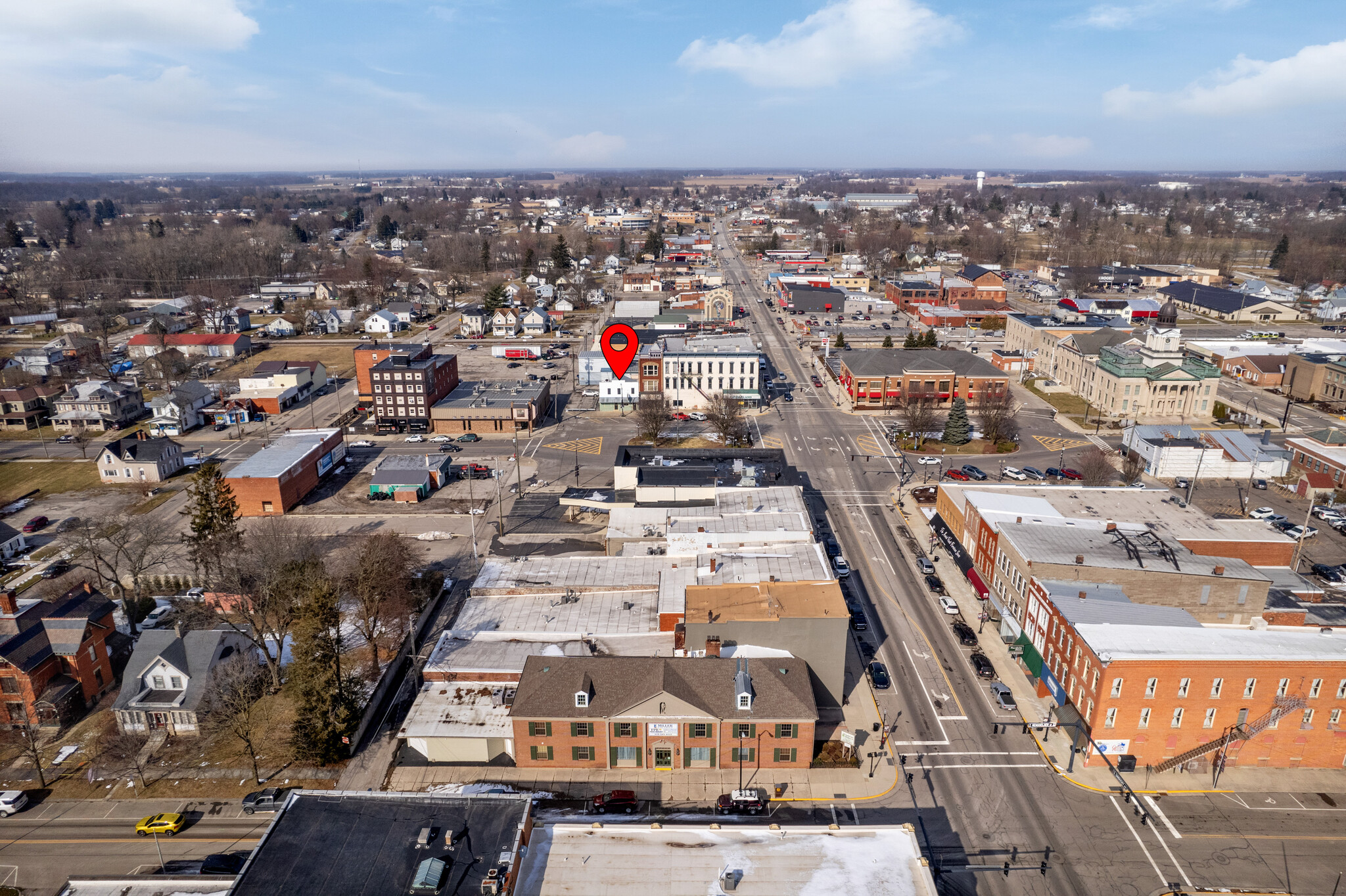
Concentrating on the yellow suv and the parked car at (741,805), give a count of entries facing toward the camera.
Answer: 0

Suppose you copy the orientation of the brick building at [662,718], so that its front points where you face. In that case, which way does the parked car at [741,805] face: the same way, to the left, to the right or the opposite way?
to the right

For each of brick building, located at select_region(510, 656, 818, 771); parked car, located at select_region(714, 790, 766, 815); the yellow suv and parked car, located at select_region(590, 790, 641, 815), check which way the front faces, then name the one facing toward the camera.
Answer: the brick building

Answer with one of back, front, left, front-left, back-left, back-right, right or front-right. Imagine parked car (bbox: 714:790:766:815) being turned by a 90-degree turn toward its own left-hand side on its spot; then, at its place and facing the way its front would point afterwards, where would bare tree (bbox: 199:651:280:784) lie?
right

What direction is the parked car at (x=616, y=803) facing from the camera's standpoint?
to the viewer's left

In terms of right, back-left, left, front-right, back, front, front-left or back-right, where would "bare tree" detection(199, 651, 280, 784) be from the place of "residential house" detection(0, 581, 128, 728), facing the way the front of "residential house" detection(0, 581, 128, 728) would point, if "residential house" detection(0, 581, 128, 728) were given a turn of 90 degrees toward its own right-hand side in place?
back

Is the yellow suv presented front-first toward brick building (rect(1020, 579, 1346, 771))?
no

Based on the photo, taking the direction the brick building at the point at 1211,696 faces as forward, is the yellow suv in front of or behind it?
in front

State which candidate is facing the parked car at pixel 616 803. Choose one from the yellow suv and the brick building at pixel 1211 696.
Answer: the brick building

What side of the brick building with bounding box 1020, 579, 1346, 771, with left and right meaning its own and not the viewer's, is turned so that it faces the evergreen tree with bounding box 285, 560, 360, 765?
front

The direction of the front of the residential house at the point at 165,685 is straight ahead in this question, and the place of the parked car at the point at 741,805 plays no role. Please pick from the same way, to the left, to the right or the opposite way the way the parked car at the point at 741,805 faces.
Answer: to the right

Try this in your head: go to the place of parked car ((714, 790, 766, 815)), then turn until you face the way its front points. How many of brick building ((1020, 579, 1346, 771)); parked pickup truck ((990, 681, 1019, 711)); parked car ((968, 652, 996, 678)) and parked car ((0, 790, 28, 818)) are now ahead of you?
1

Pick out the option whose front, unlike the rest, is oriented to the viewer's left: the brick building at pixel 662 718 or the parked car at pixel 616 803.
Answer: the parked car

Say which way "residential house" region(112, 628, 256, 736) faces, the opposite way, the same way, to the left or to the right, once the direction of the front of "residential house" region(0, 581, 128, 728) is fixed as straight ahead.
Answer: the same way

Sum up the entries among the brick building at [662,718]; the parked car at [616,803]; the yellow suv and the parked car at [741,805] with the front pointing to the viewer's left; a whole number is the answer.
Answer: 3

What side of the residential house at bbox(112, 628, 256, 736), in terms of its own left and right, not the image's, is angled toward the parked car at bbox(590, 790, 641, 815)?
left

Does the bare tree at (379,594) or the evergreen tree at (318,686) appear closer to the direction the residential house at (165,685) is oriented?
the evergreen tree

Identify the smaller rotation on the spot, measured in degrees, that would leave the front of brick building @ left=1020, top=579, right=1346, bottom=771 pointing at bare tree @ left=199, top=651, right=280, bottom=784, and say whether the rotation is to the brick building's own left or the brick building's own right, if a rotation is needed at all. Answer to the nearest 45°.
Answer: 0° — it already faces it

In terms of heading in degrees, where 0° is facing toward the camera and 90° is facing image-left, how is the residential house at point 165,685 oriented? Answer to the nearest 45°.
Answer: approximately 45°

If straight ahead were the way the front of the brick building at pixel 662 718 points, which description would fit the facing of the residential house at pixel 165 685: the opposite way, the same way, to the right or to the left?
the same way

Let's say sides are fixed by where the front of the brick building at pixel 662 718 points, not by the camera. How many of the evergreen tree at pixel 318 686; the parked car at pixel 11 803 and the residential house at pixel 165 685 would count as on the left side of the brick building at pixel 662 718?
0

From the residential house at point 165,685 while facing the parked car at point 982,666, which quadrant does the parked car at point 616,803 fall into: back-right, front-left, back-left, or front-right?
front-right
